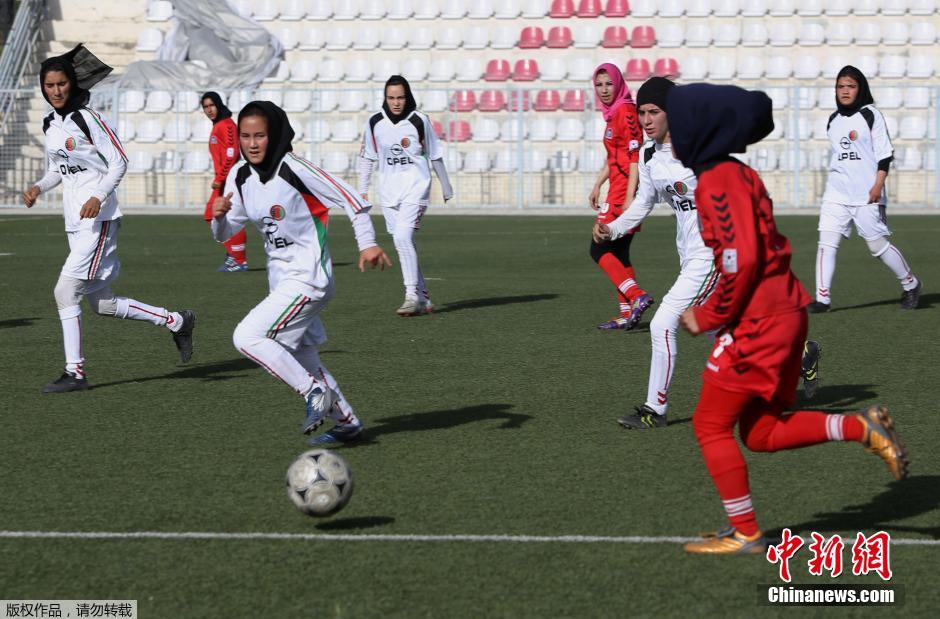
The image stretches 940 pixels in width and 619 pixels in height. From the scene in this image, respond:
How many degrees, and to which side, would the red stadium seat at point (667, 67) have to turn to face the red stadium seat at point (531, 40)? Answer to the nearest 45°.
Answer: approximately 90° to its right

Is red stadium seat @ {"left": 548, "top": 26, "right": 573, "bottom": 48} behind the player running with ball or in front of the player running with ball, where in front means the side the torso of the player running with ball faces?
behind

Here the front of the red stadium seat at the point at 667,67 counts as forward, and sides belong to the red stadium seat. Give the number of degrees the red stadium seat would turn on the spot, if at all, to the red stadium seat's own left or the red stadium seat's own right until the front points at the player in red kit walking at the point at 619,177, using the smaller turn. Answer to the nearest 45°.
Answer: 0° — it already faces them

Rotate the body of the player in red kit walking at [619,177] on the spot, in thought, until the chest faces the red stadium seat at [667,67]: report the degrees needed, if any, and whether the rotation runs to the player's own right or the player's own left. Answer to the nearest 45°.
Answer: approximately 135° to the player's own right

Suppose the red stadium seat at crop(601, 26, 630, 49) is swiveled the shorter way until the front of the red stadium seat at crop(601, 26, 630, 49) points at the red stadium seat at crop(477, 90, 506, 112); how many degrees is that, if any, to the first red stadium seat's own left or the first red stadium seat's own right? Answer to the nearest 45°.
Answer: approximately 45° to the first red stadium seat's own right
